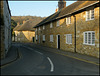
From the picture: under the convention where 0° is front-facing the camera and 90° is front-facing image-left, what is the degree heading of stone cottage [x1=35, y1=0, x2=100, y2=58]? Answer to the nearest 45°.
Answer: approximately 45°
